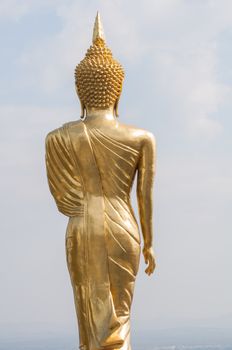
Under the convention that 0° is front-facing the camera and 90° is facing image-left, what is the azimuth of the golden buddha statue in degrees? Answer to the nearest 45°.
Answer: approximately 180°
